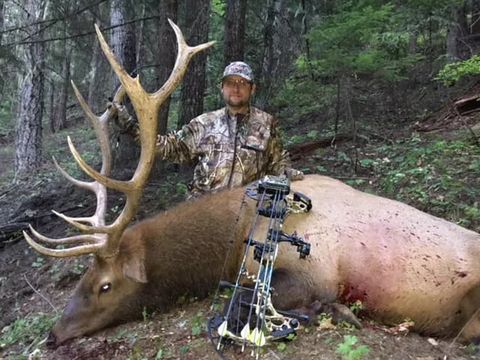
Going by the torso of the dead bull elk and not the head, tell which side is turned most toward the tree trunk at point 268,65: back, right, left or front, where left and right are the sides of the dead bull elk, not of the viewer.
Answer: right

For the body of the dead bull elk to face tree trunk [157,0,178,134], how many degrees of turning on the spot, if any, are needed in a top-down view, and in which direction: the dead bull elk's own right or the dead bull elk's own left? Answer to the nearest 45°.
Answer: approximately 45° to the dead bull elk's own right

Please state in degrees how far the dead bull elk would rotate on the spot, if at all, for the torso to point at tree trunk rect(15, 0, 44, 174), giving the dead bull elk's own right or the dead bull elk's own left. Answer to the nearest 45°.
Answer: approximately 45° to the dead bull elk's own right

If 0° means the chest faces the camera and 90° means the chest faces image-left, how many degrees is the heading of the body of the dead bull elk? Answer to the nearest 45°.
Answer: approximately 90°

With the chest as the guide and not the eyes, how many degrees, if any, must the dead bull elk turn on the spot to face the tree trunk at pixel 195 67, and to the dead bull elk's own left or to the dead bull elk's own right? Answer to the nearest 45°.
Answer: approximately 45° to the dead bull elk's own right
